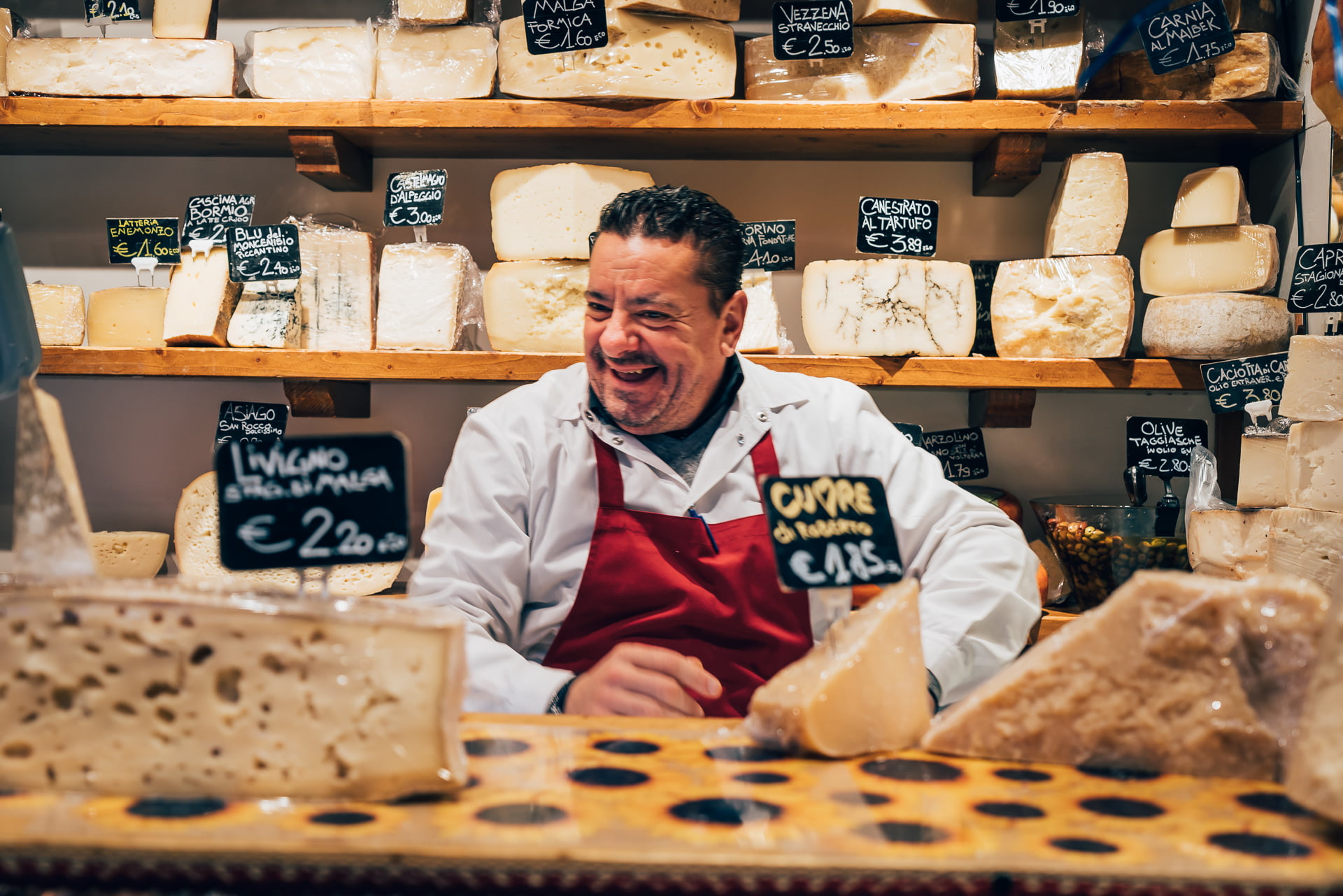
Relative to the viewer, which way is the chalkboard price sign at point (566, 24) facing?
toward the camera

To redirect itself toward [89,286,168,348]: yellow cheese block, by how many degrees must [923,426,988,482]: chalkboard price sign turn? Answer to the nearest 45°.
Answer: approximately 90° to its right

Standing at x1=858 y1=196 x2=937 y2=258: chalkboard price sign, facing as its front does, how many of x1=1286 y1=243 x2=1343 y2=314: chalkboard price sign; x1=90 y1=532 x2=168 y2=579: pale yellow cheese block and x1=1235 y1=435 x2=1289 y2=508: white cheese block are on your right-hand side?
1

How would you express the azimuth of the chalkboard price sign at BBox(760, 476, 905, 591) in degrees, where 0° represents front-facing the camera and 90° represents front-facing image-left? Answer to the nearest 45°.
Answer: approximately 0°

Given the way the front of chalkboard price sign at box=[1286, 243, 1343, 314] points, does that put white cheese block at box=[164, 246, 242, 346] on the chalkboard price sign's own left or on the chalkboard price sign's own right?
on the chalkboard price sign's own right

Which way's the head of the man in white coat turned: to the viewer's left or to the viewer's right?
to the viewer's left

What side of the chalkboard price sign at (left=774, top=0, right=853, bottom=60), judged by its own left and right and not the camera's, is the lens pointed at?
front

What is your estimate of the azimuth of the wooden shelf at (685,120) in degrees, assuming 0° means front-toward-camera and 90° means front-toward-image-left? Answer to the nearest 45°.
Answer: approximately 0°
